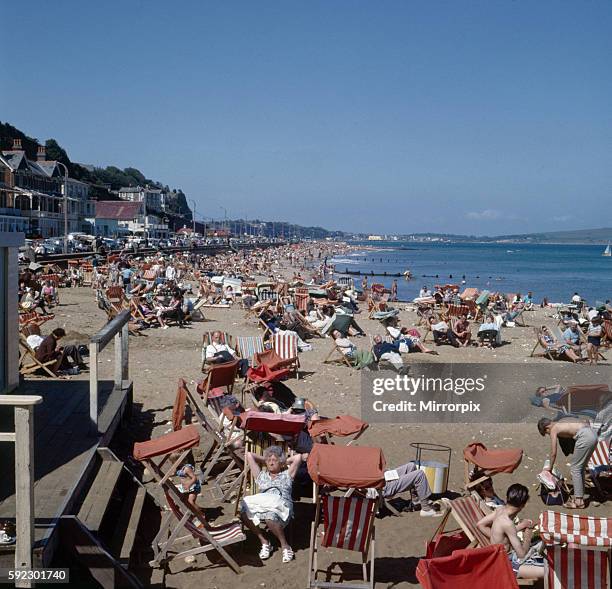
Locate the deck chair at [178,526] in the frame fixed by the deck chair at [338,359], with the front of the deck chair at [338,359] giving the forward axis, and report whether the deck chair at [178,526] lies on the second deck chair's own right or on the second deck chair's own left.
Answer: on the second deck chair's own right

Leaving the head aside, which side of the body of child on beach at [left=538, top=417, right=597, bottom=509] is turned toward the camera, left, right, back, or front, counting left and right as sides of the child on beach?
left

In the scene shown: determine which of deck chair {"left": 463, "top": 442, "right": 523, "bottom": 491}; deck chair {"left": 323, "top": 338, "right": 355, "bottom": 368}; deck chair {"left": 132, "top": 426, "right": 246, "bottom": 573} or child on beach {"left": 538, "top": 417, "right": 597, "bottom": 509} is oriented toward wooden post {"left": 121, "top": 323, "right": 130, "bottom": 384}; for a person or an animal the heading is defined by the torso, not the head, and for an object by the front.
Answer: the child on beach

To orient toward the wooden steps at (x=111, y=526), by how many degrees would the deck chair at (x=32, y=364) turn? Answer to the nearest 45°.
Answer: approximately 90° to its right

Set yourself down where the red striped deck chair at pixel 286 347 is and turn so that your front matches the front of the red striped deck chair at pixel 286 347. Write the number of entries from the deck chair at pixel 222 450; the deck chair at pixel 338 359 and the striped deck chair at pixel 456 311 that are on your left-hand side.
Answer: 2

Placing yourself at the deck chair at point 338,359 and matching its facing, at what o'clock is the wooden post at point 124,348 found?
The wooden post is roughly at 4 o'clock from the deck chair.
